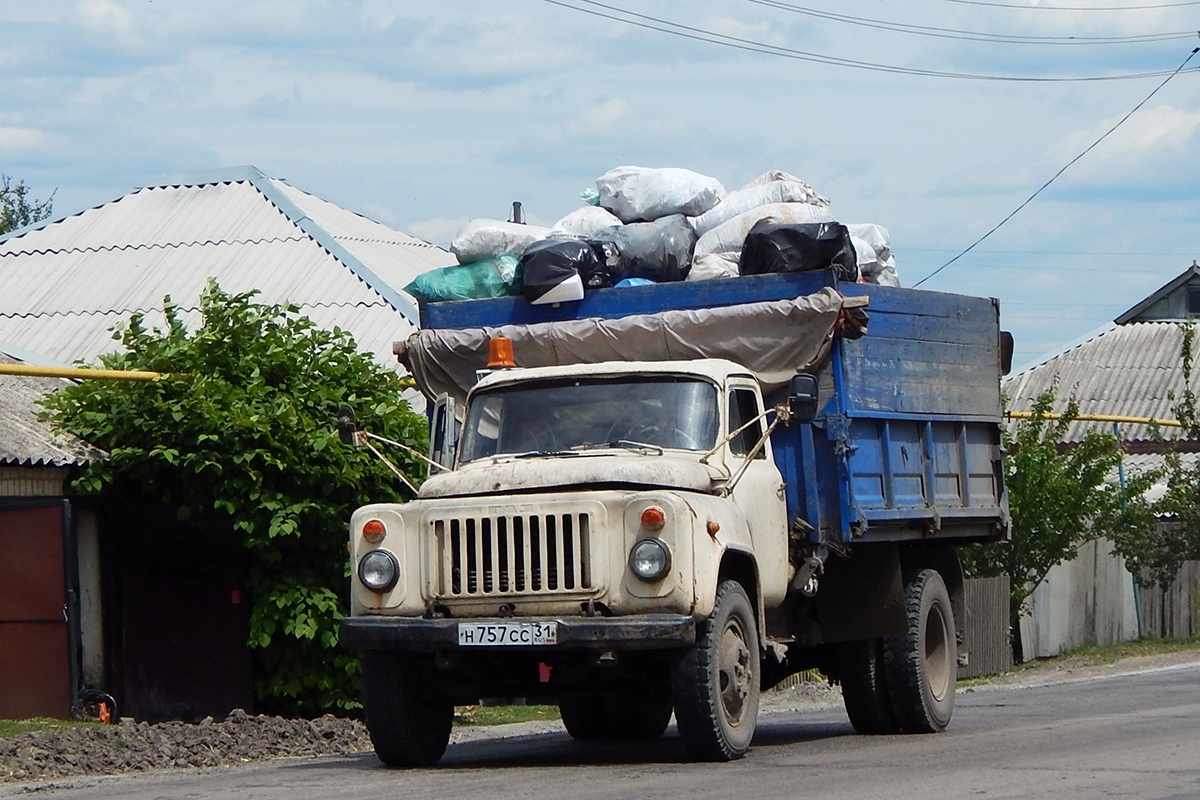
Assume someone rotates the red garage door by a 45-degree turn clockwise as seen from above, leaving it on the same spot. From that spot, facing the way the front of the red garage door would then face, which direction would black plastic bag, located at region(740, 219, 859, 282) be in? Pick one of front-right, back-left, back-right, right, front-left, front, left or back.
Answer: left

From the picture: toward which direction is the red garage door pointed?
toward the camera

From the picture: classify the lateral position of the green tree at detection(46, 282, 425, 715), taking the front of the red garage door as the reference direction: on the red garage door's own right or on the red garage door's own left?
on the red garage door's own left

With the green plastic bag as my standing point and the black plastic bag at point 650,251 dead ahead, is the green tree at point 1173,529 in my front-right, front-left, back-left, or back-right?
front-left

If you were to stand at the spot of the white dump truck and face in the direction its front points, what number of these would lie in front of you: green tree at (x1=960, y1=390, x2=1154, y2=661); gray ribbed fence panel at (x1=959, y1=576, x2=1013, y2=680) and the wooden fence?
0

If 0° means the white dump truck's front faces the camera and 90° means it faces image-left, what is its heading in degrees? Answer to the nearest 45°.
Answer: approximately 45°

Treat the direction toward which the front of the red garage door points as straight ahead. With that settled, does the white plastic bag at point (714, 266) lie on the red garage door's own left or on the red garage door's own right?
on the red garage door's own left

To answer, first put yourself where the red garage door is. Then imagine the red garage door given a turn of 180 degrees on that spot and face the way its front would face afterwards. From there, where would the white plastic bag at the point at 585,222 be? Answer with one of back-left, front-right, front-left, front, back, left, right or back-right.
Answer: back-right

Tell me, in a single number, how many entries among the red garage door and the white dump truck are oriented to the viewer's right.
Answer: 0

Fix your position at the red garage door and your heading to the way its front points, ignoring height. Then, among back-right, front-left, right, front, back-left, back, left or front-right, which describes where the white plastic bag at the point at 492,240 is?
front-left

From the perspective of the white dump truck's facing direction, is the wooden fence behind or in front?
behind

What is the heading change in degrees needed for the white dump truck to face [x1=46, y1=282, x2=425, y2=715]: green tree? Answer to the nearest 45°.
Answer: approximately 90° to its right

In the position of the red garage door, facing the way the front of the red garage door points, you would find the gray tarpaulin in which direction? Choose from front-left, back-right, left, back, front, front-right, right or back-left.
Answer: front-left
